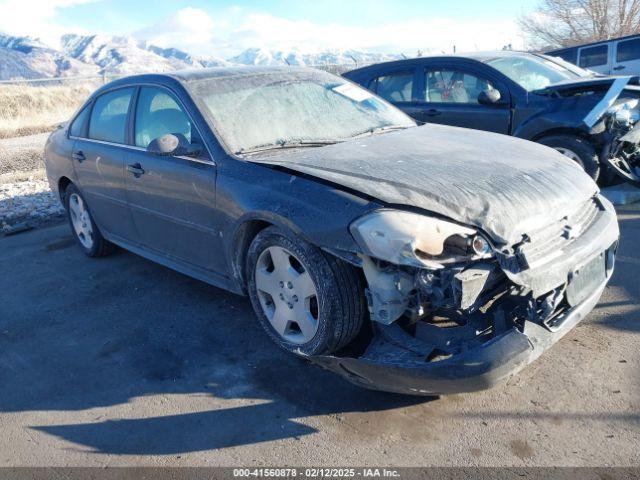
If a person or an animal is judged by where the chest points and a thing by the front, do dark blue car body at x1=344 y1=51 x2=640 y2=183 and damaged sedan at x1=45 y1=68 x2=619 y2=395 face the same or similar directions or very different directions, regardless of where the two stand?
same or similar directions

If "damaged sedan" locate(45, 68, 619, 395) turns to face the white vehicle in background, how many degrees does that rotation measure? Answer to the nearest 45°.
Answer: approximately 90° to its left

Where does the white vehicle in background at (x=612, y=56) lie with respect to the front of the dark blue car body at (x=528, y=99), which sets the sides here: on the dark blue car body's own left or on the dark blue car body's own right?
on the dark blue car body's own left

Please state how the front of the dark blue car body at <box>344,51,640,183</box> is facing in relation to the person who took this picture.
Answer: facing the viewer and to the right of the viewer

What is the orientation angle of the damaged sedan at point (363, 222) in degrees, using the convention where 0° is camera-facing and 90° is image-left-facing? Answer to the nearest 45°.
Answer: approximately 315°

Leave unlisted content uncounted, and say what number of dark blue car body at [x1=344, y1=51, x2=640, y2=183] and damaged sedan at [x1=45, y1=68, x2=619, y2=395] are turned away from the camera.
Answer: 0

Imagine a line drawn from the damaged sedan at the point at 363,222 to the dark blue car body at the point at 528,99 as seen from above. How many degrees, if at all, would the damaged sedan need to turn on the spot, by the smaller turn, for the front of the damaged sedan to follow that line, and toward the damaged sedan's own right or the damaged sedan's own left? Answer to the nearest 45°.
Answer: approximately 90° to the damaged sedan's own left
